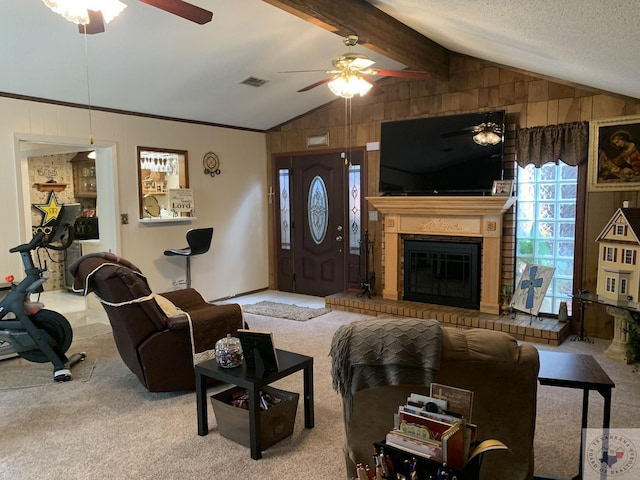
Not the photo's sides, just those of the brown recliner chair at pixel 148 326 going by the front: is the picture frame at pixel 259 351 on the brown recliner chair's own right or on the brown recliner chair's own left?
on the brown recliner chair's own right

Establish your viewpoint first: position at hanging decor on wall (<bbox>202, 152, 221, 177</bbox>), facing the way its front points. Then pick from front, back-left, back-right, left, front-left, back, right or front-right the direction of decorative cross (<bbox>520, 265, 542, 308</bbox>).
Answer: front

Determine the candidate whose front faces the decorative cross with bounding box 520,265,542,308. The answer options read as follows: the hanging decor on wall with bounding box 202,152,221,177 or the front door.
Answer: the hanging decor on wall

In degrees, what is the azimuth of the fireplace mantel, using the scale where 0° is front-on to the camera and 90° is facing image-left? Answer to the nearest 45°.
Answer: approximately 45°

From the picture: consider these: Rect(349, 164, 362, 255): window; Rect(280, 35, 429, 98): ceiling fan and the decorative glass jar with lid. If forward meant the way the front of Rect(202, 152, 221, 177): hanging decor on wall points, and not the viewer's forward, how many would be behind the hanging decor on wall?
0

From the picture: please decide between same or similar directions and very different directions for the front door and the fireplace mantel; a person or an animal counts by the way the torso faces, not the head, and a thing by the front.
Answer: same or similar directions

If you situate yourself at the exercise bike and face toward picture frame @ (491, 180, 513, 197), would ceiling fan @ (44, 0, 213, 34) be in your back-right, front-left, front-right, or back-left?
front-right

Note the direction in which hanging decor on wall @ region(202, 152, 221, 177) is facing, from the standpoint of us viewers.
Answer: facing the viewer and to the right of the viewer

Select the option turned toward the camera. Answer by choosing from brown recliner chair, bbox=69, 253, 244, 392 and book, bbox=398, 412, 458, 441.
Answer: the book

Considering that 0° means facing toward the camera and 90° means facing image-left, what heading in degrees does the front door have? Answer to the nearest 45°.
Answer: approximately 45°

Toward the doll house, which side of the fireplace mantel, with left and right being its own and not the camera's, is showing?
left

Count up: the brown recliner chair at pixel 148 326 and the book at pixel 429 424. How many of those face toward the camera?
1

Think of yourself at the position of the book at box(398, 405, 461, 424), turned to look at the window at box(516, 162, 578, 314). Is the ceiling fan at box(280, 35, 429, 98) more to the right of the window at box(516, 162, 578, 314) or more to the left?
left

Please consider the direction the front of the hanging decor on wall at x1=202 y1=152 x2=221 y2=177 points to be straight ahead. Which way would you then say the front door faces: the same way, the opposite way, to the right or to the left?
to the right

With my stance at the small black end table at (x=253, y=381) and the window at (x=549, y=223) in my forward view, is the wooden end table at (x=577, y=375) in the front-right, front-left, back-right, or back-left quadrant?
front-right

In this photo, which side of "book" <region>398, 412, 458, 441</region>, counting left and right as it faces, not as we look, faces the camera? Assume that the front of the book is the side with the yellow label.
front

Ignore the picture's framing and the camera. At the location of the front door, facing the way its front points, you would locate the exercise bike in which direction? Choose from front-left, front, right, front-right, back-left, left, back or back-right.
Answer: front

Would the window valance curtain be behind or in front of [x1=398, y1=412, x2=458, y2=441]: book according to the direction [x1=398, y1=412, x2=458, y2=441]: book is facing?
behind
